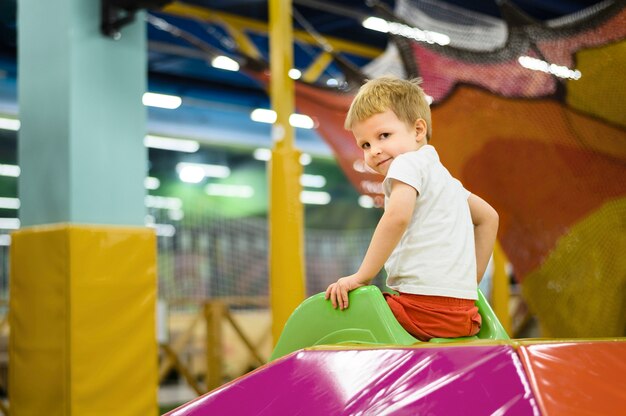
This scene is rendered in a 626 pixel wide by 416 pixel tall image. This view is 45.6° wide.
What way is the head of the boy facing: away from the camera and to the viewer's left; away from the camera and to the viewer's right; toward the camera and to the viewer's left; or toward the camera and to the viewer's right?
toward the camera and to the viewer's left

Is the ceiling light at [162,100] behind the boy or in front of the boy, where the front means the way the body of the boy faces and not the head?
in front

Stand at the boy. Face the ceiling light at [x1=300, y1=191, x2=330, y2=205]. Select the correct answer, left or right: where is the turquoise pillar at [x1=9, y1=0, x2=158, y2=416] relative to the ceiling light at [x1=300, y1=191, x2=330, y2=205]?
left

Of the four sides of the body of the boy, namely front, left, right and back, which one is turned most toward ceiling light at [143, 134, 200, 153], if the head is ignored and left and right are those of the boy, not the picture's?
front

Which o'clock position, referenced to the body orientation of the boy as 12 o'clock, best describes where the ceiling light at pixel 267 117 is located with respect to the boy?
The ceiling light is roughly at 1 o'clock from the boy.

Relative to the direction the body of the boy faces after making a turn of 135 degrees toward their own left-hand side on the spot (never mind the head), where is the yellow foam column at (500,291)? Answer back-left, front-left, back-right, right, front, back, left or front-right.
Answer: back

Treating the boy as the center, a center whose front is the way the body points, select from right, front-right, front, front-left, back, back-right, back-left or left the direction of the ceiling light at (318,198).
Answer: front-right

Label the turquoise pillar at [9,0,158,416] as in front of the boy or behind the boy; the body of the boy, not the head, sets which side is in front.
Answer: in front
